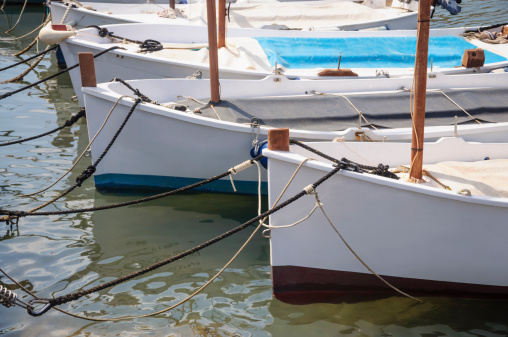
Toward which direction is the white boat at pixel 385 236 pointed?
to the viewer's left

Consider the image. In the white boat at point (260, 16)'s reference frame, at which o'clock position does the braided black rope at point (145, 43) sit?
The braided black rope is roughly at 10 o'clock from the white boat.

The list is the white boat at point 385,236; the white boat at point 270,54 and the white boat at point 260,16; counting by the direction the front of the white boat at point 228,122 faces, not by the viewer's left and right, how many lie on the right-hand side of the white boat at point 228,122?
2

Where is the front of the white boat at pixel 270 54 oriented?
to the viewer's left

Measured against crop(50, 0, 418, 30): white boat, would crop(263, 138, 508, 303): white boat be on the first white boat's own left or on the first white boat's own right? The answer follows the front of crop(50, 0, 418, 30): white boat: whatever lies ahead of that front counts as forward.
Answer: on the first white boat's own left

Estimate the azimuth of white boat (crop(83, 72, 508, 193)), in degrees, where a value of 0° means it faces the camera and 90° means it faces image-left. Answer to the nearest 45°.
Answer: approximately 90°

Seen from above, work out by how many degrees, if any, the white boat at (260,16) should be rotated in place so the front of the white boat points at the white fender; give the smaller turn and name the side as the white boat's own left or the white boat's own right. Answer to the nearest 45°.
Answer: approximately 45° to the white boat's own left

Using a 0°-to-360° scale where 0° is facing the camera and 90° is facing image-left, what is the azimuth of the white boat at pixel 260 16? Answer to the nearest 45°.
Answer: approximately 90°

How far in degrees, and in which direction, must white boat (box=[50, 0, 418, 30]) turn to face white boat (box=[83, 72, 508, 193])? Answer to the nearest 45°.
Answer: approximately 90° to its left

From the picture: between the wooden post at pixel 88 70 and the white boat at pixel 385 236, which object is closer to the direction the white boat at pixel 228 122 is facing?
the wooden post

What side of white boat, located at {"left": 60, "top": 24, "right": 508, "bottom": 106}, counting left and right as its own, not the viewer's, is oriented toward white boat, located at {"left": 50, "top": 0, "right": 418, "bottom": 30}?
right
